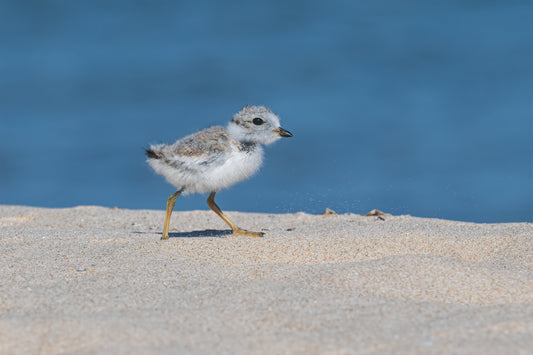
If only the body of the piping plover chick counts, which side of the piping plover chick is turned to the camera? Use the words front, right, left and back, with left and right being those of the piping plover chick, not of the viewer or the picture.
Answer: right
